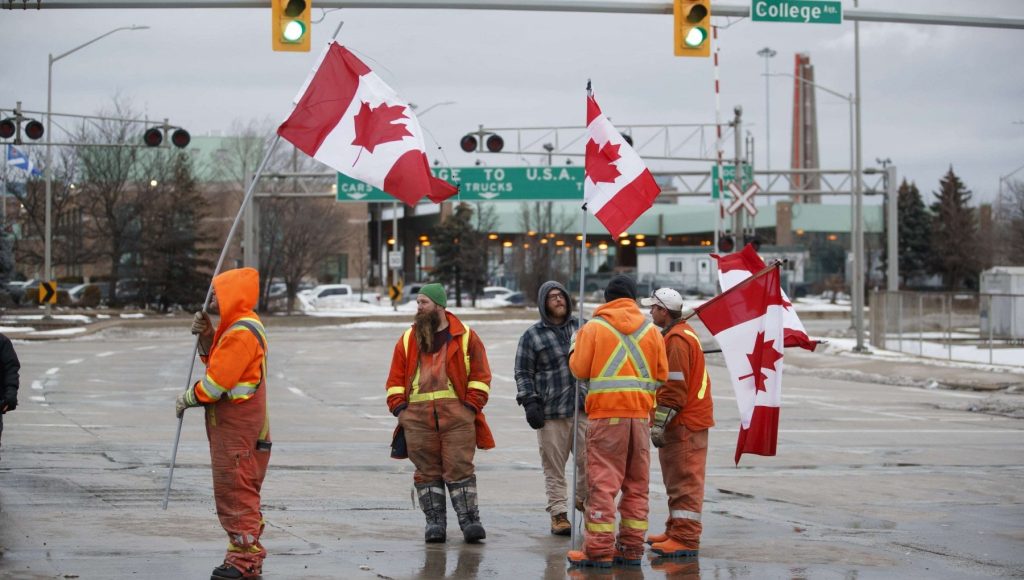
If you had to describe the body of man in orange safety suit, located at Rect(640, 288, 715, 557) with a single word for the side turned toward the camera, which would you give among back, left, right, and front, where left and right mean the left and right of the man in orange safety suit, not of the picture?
left

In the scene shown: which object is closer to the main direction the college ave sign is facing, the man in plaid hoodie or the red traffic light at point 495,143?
the man in plaid hoodie

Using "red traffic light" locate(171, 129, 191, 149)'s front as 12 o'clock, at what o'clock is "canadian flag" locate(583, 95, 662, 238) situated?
The canadian flag is roughly at 12 o'clock from the red traffic light.

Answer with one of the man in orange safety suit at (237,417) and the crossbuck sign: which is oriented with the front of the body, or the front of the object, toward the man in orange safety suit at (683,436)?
the crossbuck sign

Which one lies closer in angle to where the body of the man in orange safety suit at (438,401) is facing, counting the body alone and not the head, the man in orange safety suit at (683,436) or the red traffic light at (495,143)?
the man in orange safety suit

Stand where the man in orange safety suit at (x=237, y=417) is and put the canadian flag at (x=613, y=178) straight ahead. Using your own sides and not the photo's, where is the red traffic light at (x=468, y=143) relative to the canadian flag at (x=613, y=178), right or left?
left

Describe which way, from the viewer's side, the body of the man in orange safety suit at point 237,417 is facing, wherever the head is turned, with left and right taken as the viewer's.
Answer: facing to the left of the viewer

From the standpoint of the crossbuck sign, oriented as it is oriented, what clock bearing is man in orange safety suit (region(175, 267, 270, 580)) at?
The man in orange safety suit is roughly at 12 o'clock from the crossbuck sign.
